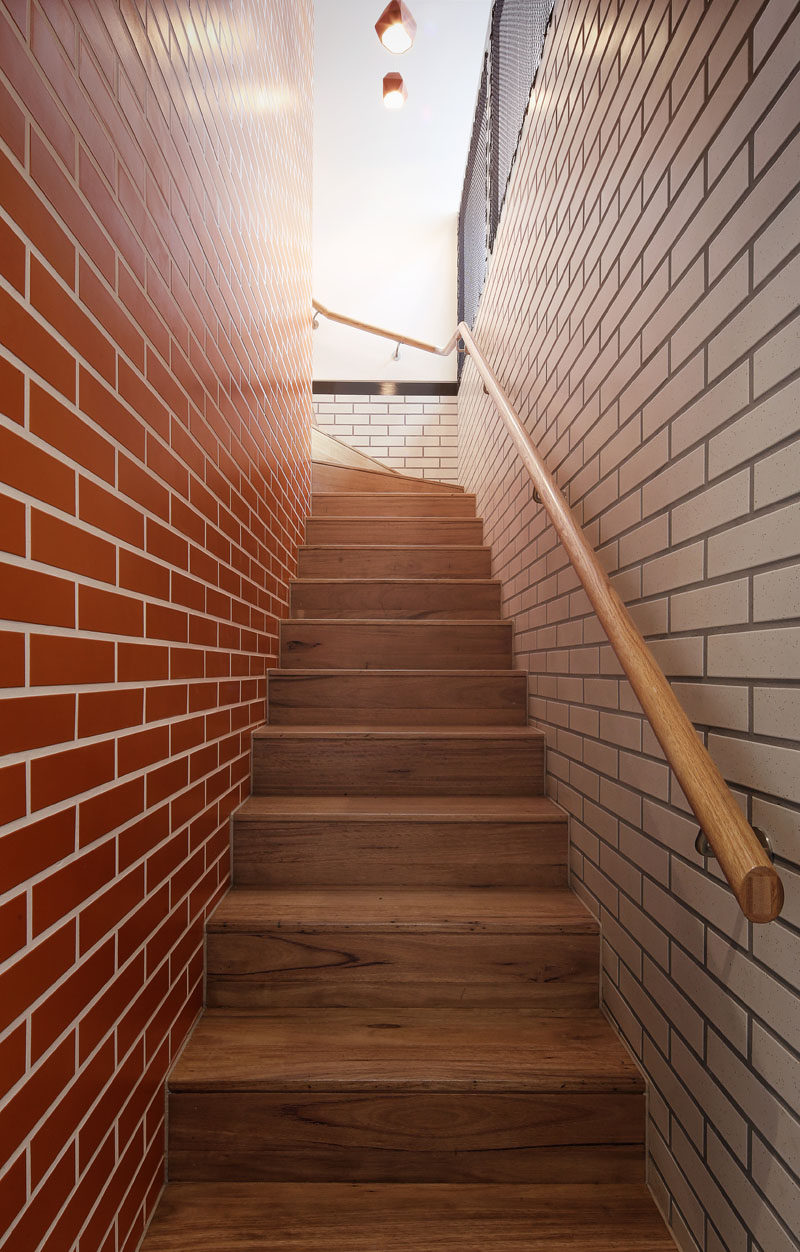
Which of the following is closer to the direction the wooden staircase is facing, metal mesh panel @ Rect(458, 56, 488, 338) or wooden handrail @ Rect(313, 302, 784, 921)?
the wooden handrail

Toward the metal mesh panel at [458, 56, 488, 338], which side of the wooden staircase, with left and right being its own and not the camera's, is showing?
back

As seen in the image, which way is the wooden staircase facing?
toward the camera
